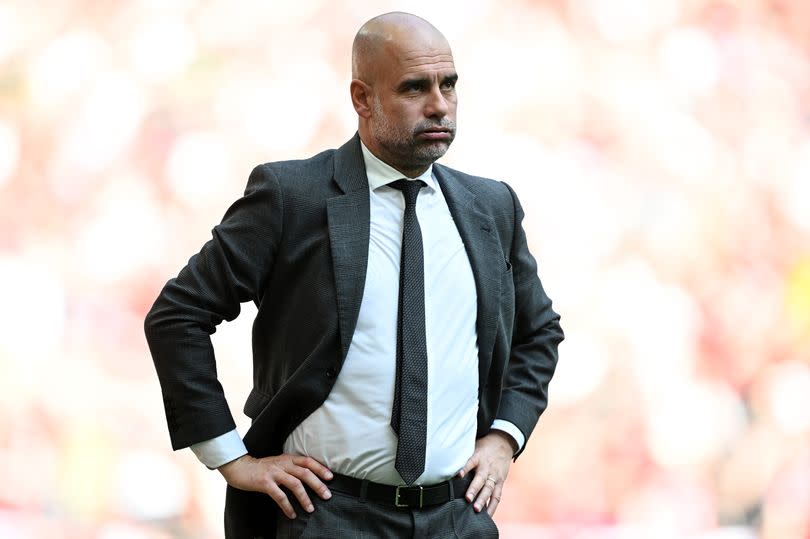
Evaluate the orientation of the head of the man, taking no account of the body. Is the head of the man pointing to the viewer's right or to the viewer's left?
to the viewer's right
